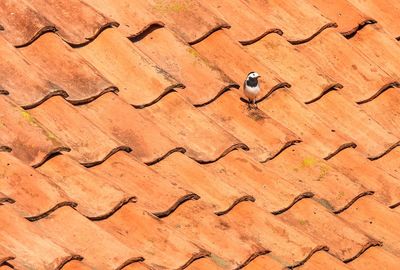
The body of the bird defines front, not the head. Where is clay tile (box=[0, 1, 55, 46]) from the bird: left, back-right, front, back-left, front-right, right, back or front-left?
back-right

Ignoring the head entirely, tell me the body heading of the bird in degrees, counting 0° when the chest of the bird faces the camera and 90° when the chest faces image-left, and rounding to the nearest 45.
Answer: approximately 315°

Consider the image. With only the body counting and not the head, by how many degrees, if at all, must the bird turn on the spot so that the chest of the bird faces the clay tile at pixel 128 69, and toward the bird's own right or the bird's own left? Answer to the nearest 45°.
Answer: approximately 135° to the bird's own right
